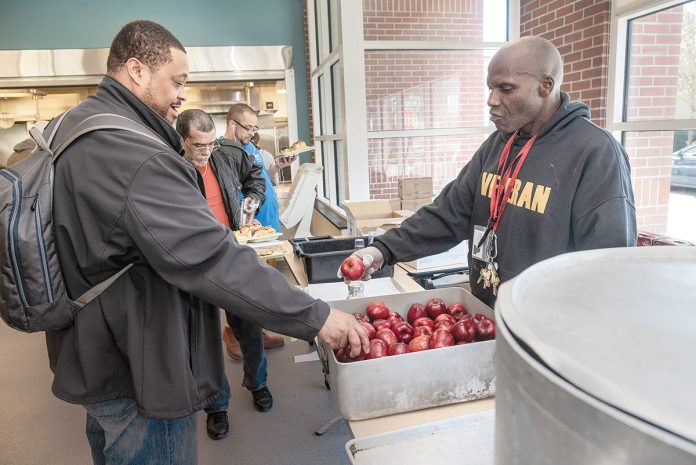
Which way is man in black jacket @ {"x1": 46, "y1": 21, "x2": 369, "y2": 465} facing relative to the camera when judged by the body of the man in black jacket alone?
to the viewer's right

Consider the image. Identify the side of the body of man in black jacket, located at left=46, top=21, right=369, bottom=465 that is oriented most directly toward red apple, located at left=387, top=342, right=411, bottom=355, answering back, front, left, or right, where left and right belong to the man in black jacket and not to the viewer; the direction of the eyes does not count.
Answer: front

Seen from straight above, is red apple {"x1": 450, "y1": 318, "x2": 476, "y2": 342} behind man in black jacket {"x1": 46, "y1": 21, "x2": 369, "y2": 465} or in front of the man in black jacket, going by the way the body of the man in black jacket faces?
in front

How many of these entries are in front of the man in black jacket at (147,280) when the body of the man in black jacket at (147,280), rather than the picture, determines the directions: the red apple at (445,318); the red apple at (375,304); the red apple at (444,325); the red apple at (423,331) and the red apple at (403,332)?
5

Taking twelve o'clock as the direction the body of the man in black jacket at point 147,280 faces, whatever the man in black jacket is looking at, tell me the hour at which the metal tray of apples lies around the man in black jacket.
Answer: The metal tray of apples is roughly at 1 o'clock from the man in black jacket.

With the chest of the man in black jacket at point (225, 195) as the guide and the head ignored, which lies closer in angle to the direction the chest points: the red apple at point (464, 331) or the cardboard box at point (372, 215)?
the red apple

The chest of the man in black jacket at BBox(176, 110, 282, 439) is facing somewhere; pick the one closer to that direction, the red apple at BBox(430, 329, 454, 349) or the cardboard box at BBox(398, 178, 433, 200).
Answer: the red apple

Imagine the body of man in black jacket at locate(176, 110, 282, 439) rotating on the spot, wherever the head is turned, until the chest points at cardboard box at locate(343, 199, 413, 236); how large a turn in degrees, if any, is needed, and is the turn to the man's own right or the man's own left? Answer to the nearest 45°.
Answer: approximately 90° to the man's own left

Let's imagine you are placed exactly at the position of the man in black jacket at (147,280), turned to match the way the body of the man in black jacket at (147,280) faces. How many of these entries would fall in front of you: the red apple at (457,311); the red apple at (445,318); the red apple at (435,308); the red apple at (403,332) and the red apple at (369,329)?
5

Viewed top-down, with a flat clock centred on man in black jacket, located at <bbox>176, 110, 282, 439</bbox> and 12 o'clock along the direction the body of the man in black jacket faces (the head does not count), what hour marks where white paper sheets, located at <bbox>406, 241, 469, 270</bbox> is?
The white paper sheets is roughly at 10 o'clock from the man in black jacket.

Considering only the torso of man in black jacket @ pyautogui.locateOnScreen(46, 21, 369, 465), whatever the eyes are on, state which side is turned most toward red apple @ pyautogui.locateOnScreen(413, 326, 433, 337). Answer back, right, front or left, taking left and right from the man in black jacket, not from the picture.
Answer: front
